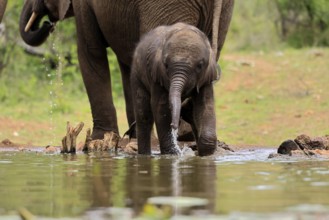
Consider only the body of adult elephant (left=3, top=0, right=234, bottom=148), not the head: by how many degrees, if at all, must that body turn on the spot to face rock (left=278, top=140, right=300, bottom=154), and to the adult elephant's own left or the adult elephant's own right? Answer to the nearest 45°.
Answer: approximately 135° to the adult elephant's own left

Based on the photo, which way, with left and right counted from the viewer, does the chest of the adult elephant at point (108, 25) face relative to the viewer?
facing to the left of the viewer
